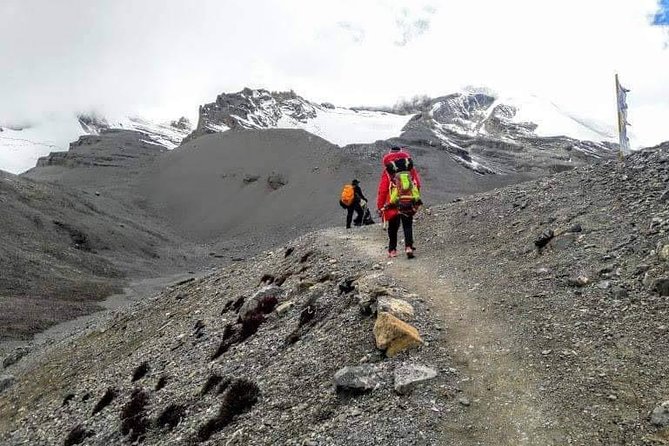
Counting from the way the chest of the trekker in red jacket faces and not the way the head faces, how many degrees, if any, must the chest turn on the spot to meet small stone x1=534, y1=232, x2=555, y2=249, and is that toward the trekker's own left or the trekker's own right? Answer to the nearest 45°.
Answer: approximately 135° to the trekker's own right

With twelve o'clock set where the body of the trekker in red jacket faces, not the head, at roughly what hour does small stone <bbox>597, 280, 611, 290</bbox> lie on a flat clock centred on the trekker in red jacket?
The small stone is roughly at 5 o'clock from the trekker in red jacket.

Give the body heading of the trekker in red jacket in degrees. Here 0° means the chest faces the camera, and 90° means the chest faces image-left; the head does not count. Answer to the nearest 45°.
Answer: approximately 180°

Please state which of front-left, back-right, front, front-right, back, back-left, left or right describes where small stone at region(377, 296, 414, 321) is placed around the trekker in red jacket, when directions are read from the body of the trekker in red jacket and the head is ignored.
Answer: back

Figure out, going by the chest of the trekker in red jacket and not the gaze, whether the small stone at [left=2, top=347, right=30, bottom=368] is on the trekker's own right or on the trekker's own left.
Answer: on the trekker's own left

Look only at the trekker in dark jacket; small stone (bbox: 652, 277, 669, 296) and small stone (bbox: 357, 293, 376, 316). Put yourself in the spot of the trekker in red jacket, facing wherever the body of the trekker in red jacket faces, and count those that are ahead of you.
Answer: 1

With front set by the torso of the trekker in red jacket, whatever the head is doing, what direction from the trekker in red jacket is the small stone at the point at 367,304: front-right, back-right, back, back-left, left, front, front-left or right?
back

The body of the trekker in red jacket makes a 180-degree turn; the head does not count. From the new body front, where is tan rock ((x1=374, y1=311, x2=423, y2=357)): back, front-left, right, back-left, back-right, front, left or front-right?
front

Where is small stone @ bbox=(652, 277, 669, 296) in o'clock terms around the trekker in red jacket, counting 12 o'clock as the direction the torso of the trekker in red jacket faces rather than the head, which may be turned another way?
The small stone is roughly at 5 o'clock from the trekker in red jacket.

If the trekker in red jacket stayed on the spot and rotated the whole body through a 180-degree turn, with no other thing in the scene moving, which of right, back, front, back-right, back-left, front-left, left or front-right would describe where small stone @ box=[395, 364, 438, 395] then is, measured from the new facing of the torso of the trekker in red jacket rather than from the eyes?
front

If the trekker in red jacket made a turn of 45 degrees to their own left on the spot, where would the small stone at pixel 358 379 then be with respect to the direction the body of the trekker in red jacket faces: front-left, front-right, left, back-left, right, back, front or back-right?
back-left

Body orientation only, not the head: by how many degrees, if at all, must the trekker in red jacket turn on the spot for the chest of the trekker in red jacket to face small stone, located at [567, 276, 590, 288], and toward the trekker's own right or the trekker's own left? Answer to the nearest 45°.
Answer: approximately 135° to the trekker's own right

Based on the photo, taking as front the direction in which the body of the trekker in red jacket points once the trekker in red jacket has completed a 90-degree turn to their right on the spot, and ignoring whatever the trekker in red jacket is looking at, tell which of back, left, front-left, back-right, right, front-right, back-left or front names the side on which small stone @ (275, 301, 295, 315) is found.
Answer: back-right
